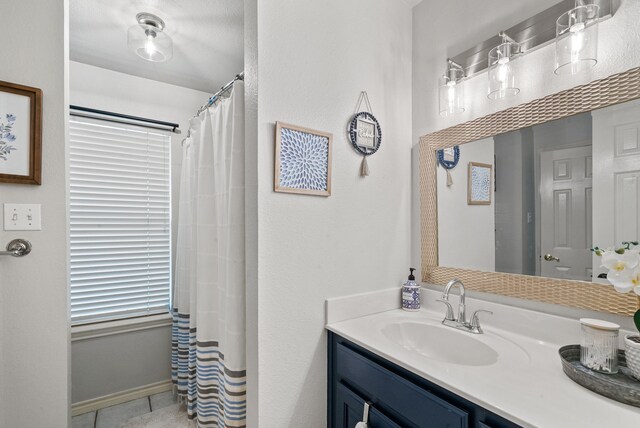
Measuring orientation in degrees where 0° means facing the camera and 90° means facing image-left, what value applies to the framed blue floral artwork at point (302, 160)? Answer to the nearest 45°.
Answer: approximately 315°

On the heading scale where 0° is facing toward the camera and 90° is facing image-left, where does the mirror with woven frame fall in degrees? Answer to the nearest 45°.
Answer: approximately 45°

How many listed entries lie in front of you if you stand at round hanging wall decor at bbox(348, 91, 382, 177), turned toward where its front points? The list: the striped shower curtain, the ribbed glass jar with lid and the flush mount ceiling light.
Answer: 1

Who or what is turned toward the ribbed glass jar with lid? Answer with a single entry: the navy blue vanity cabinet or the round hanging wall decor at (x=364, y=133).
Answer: the round hanging wall decor

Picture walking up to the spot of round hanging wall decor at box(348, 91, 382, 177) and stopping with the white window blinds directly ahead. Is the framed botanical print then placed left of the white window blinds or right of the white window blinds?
left

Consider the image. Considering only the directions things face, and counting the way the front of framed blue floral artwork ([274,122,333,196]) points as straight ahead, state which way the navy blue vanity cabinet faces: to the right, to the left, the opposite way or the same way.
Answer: to the right

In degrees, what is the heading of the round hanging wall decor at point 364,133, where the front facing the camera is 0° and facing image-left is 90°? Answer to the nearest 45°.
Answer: approximately 315°
